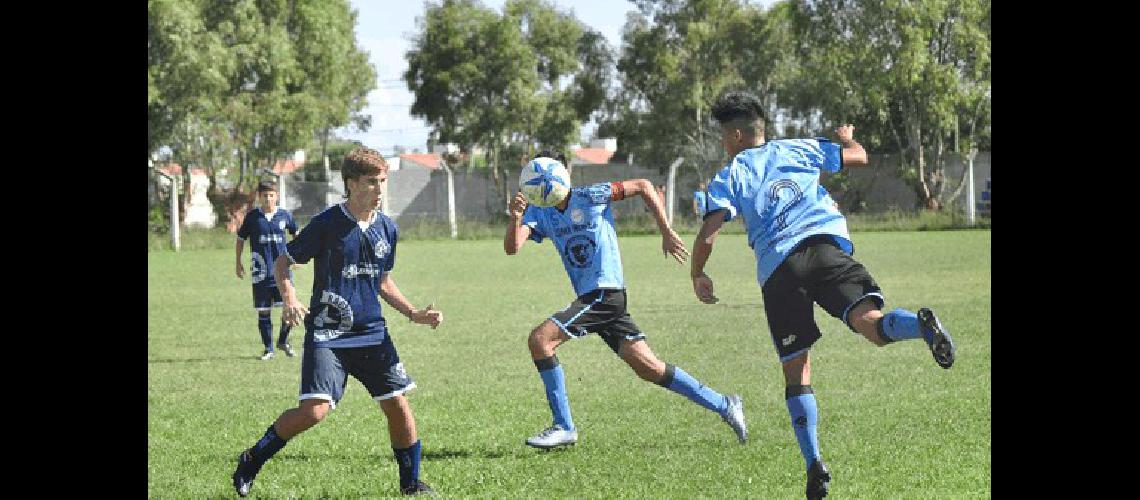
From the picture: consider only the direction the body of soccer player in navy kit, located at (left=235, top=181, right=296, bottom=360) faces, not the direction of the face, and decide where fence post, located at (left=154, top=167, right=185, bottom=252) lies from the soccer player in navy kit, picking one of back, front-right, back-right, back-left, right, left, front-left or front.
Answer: back

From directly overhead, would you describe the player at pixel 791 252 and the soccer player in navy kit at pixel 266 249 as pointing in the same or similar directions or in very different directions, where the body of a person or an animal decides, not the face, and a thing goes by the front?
very different directions

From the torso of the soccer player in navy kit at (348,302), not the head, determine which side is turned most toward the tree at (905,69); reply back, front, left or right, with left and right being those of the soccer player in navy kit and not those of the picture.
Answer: left

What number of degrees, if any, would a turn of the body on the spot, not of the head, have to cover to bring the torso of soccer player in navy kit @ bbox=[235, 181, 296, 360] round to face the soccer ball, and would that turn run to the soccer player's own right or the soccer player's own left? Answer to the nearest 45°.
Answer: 0° — they already face it

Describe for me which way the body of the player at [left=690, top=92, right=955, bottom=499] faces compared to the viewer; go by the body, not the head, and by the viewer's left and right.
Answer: facing away from the viewer and to the left of the viewer

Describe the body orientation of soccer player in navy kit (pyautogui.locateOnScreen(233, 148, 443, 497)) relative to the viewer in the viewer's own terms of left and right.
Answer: facing the viewer and to the right of the viewer

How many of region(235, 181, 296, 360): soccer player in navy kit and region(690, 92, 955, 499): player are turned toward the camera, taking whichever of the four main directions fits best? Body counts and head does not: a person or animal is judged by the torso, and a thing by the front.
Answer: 1

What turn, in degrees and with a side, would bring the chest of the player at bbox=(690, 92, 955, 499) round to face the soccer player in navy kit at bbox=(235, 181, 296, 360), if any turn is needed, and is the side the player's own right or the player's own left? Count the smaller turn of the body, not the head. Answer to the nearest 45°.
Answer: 0° — they already face them

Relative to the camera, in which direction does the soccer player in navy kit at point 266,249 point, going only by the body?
toward the camera

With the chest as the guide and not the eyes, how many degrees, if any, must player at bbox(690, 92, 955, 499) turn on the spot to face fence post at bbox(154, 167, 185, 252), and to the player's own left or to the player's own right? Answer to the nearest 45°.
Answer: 0° — they already face it
